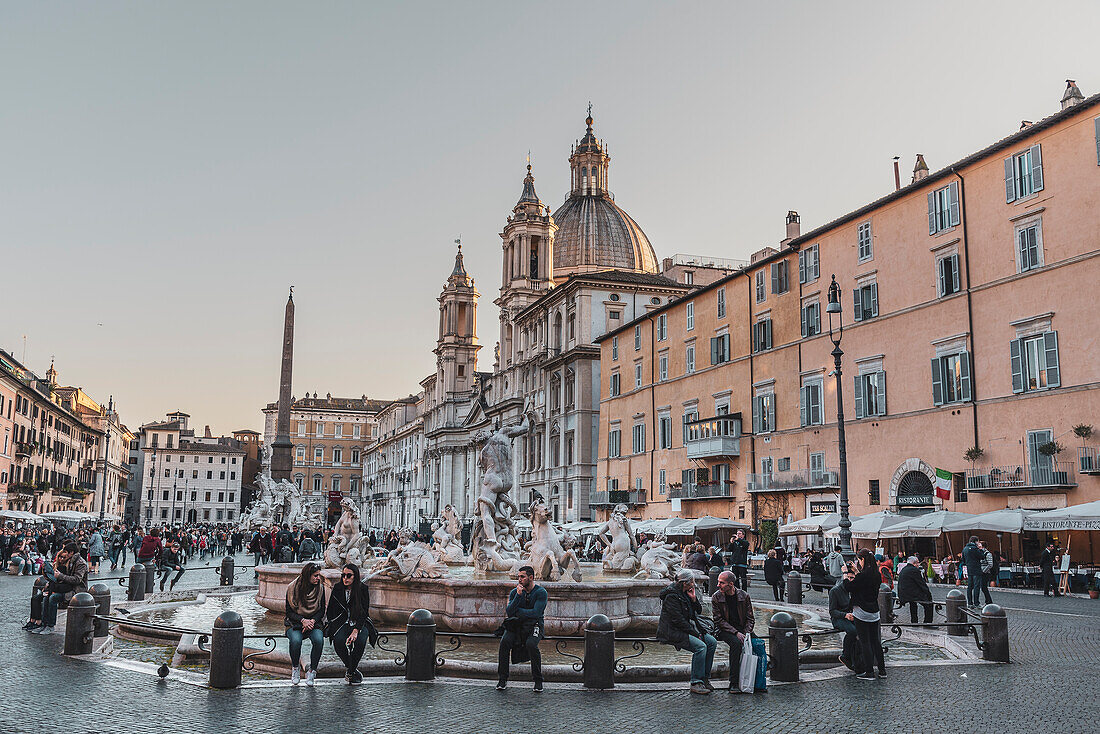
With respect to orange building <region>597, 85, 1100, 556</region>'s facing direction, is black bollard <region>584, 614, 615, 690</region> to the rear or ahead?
ahead

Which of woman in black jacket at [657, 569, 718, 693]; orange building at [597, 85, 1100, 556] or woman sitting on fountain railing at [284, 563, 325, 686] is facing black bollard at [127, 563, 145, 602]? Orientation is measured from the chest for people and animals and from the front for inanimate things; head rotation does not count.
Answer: the orange building

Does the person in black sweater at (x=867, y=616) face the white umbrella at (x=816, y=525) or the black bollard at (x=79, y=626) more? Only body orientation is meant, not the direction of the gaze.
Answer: the black bollard

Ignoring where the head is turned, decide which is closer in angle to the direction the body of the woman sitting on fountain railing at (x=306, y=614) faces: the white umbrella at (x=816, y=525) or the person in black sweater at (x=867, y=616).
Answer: the person in black sweater

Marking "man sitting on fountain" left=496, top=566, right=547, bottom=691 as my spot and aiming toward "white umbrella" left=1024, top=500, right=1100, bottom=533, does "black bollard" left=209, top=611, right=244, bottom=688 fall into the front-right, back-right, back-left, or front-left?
back-left

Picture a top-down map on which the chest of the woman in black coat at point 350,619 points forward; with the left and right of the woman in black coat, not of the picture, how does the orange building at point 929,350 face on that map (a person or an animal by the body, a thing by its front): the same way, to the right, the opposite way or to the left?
to the right

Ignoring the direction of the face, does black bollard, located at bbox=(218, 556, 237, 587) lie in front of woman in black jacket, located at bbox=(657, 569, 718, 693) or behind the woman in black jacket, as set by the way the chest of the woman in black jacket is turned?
behind

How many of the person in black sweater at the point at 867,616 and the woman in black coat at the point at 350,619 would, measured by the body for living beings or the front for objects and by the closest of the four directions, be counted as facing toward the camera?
1

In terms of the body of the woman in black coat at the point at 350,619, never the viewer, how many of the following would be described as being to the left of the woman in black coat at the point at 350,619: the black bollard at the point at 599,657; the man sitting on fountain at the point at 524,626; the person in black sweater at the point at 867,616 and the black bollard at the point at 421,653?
4

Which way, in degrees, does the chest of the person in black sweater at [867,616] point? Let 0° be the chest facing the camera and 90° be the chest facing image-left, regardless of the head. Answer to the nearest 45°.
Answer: approximately 90°

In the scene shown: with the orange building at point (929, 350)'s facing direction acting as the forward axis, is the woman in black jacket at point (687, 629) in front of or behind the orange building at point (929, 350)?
in front
